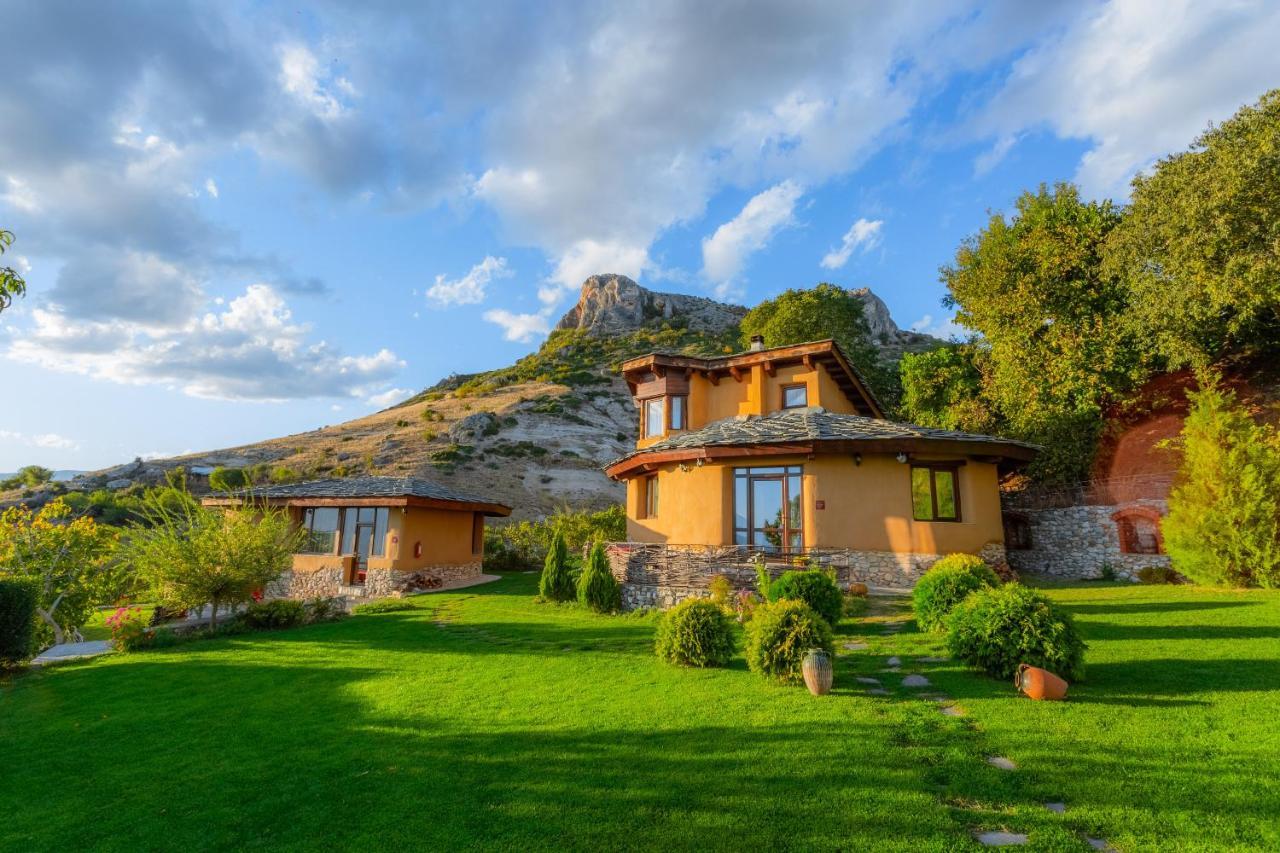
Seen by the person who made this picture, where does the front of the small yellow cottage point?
facing the viewer and to the left of the viewer

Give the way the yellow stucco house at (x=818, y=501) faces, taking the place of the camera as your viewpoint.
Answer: facing the viewer

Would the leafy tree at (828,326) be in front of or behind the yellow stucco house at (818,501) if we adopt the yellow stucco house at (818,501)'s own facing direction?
behind

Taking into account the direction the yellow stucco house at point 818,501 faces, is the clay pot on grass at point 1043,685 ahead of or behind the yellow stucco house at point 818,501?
ahead

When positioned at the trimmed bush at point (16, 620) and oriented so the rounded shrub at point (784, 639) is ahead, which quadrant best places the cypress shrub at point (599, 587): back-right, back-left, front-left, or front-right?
front-left

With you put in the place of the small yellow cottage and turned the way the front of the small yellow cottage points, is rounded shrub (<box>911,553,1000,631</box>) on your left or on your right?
on your left

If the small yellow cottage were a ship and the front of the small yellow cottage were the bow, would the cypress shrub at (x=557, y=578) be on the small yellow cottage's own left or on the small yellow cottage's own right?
on the small yellow cottage's own left

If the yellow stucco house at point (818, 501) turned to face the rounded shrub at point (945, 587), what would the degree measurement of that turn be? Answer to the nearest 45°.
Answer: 0° — it already faces it

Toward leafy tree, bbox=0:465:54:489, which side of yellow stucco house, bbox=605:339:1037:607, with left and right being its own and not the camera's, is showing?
right

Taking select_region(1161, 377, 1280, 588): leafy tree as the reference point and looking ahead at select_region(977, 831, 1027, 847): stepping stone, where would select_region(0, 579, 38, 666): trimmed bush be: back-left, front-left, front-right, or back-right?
front-right

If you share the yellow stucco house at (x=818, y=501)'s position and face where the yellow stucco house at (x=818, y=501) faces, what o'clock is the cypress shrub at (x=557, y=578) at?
The cypress shrub is roughly at 3 o'clock from the yellow stucco house.

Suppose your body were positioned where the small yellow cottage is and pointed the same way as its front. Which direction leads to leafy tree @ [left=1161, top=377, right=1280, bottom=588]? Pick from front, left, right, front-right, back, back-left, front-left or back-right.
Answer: left

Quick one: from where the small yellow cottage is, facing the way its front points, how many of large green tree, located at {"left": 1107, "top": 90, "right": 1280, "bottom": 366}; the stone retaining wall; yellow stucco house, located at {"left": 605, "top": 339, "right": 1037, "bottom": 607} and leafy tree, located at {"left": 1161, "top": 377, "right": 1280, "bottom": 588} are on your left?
4

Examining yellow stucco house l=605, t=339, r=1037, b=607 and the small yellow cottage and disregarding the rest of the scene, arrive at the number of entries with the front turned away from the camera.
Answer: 0

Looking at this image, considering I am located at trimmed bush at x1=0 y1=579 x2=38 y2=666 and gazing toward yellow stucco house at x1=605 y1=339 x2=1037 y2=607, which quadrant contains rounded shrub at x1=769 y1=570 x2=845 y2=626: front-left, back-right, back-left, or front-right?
front-right

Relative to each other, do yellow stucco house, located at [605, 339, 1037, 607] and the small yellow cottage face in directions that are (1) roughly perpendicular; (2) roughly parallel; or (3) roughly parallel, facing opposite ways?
roughly parallel
